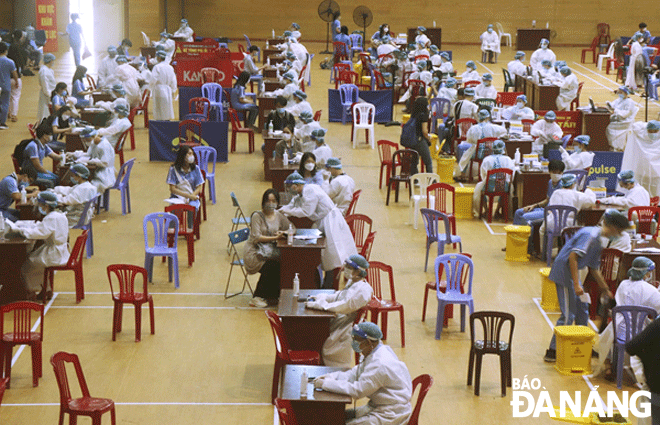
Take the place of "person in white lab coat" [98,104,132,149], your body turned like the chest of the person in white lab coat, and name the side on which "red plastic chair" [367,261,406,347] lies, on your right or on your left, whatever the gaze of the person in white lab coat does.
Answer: on your left

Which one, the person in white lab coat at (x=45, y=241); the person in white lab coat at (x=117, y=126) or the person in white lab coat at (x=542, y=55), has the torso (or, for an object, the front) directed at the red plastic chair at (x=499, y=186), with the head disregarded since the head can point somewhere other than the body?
the person in white lab coat at (x=542, y=55)

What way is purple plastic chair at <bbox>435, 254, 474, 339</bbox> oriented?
toward the camera

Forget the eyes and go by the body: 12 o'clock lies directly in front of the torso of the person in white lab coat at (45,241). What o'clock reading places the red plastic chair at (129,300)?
The red plastic chair is roughly at 8 o'clock from the person in white lab coat.

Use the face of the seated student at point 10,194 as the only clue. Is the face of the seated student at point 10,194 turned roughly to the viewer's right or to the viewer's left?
to the viewer's right

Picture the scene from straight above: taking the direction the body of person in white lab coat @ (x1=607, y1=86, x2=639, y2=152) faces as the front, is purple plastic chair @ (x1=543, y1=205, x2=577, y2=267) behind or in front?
in front

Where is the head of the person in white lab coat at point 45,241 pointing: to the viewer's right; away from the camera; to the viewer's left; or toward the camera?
to the viewer's left

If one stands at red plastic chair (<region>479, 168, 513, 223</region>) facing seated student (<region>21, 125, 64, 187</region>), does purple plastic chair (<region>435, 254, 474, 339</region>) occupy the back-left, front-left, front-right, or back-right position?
front-left

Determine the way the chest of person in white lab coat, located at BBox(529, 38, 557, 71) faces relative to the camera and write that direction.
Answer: toward the camera

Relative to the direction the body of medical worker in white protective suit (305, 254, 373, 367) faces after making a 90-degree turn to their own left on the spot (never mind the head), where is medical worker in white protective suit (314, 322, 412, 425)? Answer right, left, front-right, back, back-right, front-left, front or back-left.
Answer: front

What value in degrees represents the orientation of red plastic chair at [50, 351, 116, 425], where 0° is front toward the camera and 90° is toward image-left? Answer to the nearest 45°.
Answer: approximately 315°

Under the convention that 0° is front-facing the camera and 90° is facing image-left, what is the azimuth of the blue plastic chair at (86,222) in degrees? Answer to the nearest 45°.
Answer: approximately 90°
